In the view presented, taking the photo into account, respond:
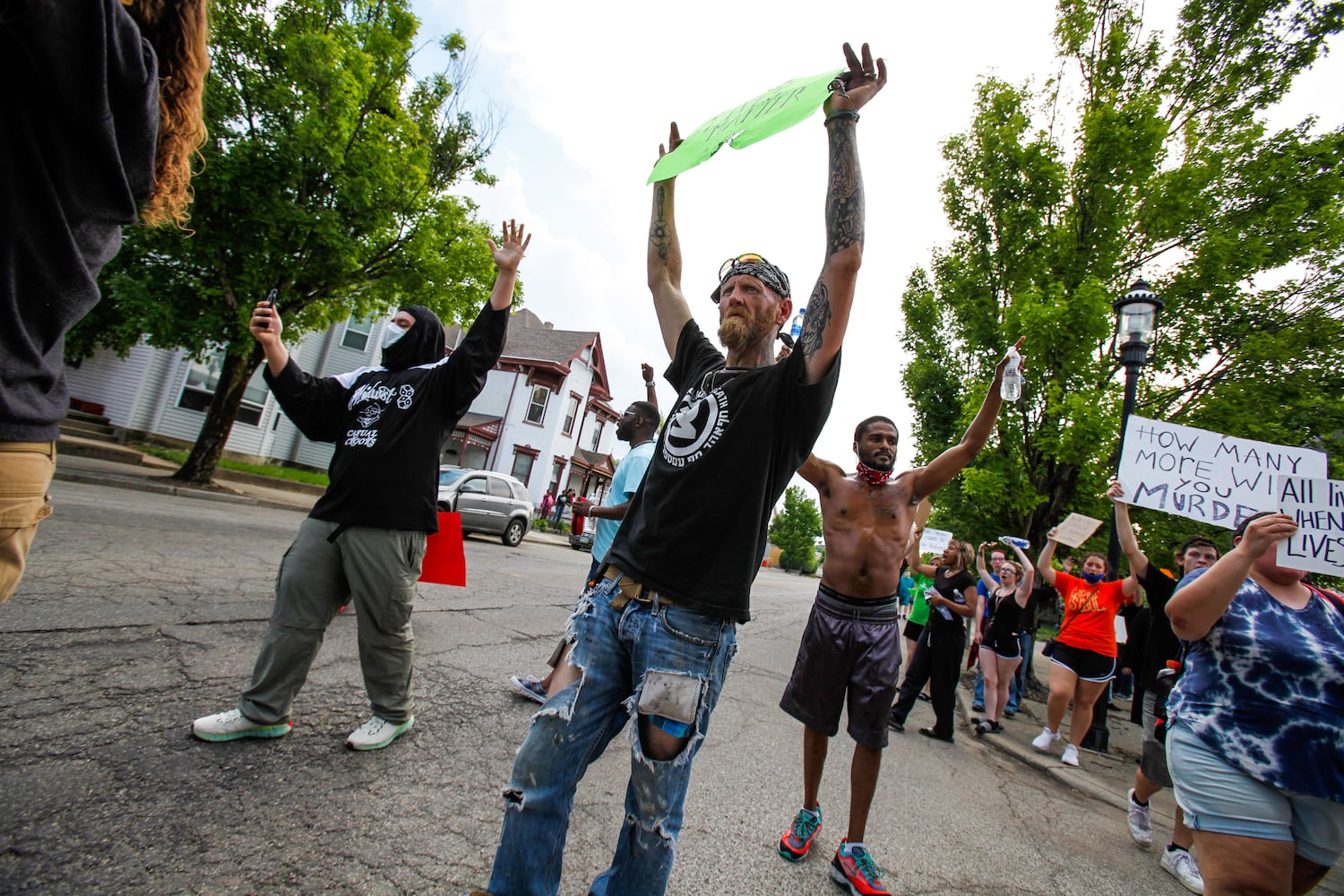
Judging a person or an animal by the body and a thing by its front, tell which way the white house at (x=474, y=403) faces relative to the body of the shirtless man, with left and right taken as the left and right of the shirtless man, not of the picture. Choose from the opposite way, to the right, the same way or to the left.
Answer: to the left

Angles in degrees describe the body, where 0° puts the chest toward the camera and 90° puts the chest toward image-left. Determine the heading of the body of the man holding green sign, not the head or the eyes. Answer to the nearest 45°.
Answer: approximately 45°

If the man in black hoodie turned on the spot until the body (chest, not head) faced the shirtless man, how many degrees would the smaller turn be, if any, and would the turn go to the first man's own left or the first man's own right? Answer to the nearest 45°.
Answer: approximately 135° to the first man's own left

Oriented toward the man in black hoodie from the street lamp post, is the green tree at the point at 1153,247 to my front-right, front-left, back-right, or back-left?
back-right

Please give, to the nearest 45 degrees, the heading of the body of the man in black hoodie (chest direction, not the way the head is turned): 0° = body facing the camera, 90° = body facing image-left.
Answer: approximately 45°

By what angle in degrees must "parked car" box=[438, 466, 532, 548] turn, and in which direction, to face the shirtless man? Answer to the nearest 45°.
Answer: approximately 45° to its left

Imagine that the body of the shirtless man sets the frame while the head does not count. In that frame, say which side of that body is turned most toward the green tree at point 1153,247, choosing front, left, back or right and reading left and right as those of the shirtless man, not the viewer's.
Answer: back

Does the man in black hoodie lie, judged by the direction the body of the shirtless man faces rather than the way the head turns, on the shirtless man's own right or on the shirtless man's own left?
on the shirtless man's own right
